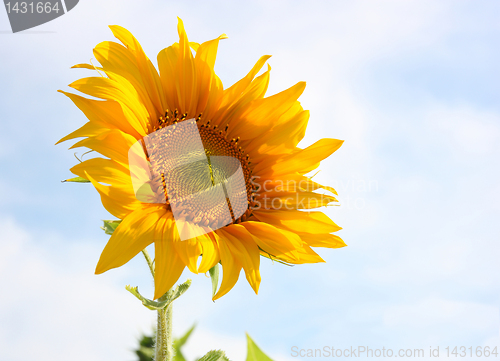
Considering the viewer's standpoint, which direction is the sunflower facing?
facing the viewer
